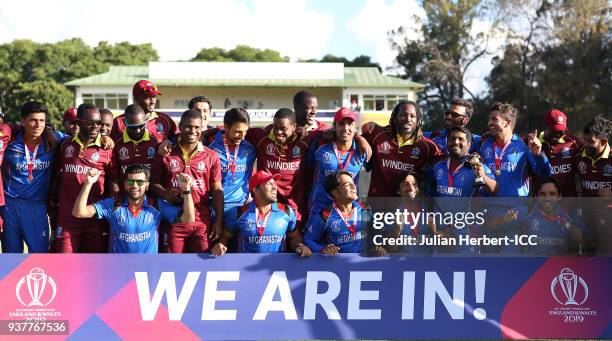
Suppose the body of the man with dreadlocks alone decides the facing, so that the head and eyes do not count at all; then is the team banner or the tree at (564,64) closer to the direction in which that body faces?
the team banner

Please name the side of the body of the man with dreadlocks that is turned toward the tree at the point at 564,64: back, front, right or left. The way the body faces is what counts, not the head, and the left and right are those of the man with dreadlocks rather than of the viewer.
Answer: back

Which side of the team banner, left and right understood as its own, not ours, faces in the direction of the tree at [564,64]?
back

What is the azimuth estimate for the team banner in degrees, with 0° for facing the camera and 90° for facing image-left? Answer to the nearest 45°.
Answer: approximately 0°

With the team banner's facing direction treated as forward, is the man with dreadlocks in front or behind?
behind

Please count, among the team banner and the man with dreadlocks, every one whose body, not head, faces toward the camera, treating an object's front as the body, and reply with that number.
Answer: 2
